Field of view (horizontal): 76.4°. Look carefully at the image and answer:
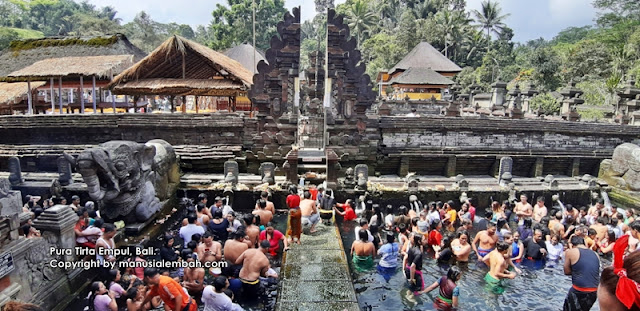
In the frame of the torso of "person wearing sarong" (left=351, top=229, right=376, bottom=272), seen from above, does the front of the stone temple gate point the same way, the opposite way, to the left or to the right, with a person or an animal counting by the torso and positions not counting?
the opposite way

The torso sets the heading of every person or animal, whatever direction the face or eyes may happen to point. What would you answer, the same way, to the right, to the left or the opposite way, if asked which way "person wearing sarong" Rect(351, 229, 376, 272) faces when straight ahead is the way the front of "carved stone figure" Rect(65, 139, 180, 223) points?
the opposite way

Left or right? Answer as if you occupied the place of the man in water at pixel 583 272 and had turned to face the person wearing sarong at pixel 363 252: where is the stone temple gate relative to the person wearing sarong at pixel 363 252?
right

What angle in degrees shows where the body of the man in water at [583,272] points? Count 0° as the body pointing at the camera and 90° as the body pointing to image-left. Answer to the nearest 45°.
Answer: approximately 135°

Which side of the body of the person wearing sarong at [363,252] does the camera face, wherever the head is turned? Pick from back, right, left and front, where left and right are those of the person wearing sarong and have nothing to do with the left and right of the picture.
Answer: back

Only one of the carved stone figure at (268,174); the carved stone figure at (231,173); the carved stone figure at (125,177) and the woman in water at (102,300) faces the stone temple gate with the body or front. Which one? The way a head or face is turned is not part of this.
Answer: the woman in water

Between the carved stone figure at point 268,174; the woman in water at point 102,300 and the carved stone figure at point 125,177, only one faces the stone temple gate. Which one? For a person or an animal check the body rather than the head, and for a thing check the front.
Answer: the woman in water

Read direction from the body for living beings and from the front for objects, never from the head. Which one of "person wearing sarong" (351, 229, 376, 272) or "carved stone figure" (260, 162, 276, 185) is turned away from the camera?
the person wearing sarong

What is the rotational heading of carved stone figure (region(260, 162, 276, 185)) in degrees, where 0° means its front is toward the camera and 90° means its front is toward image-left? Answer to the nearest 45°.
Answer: approximately 0°

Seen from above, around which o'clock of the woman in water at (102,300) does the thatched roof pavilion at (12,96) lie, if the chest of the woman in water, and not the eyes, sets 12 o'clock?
The thatched roof pavilion is roughly at 10 o'clock from the woman in water.

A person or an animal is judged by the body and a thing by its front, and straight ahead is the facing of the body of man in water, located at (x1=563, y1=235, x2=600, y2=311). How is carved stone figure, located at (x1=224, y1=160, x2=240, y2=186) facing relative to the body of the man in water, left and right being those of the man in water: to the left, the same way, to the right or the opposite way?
the opposite way

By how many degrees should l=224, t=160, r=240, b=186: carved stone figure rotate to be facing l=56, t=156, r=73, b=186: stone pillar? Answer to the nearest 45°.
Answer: approximately 90° to its right

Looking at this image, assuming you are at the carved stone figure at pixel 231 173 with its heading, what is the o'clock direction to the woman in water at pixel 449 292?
The woman in water is roughly at 11 o'clock from the carved stone figure.
